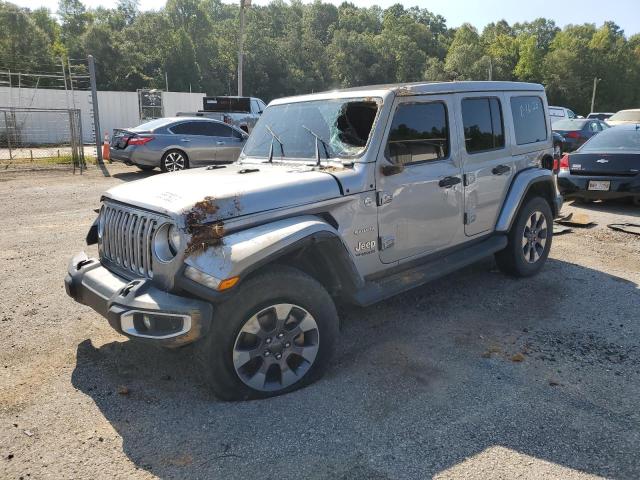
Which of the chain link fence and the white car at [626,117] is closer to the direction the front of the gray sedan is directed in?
the white car

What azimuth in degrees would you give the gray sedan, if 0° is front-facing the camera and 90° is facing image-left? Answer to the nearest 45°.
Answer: approximately 225°

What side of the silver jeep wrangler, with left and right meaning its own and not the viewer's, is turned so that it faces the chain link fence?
right

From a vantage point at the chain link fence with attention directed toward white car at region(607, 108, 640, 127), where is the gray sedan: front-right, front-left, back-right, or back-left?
front-right

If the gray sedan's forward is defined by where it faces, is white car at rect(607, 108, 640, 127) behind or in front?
in front

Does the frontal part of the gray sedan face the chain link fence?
no

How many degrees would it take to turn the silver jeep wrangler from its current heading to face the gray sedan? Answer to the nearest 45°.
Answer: approximately 135° to its right

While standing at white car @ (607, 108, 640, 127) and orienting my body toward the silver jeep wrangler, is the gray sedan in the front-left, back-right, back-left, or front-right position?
front-right

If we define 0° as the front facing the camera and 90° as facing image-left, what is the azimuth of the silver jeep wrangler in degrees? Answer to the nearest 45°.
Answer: approximately 45°

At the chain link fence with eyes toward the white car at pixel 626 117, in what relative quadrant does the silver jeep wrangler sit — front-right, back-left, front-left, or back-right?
front-right

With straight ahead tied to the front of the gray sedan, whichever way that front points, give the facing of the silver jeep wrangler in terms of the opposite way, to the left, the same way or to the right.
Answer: the opposite way

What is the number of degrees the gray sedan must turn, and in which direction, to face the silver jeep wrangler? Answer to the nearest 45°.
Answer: approximately 135° to its right
